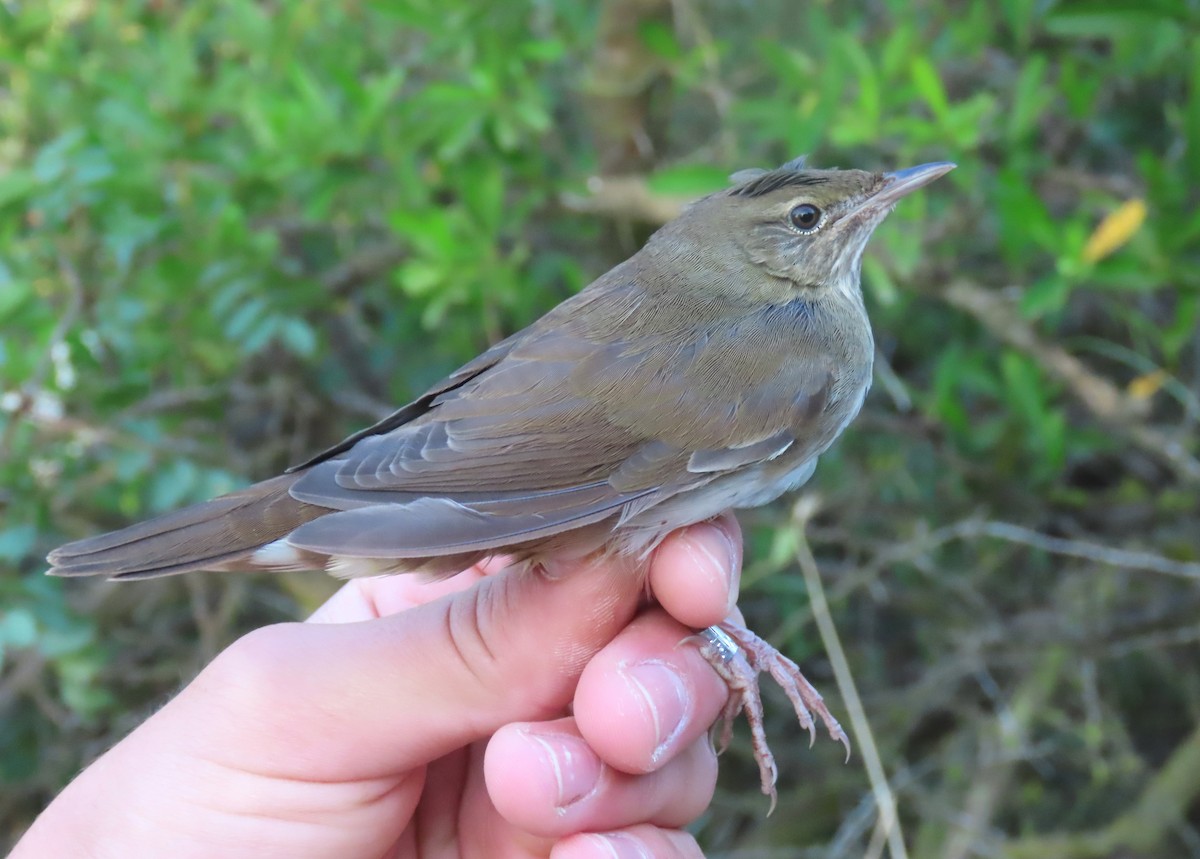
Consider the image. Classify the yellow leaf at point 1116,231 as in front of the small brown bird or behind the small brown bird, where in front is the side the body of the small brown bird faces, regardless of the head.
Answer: in front

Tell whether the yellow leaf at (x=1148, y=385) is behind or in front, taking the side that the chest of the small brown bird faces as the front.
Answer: in front

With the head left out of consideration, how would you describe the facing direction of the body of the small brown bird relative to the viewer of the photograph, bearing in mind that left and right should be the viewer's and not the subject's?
facing to the right of the viewer
